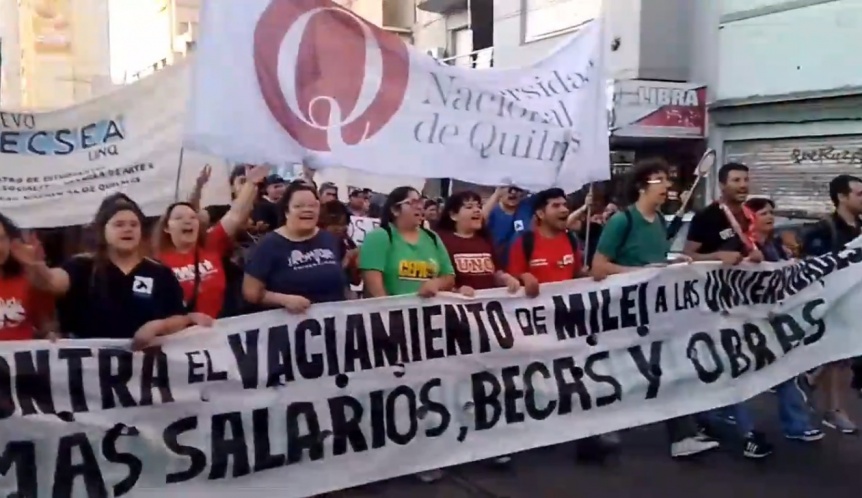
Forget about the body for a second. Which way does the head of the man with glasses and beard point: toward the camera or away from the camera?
toward the camera

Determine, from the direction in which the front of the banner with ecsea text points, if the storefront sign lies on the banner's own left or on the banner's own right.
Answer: on the banner's own left

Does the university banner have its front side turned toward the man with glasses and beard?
no

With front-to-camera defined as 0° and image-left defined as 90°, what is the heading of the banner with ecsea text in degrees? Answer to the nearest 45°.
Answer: approximately 0°

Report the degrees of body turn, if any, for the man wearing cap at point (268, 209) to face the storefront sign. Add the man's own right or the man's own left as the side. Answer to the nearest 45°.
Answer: approximately 90° to the man's own left

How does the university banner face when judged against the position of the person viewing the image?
facing the viewer

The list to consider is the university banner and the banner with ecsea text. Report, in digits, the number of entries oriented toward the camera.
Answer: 2

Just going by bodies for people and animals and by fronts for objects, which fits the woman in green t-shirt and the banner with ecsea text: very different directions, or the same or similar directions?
same or similar directions

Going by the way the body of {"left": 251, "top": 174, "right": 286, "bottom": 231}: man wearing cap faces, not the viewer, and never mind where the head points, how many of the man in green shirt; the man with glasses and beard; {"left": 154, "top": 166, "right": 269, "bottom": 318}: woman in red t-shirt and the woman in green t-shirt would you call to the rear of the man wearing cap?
0

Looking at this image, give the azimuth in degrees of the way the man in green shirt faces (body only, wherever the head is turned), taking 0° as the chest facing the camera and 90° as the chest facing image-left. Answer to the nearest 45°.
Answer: approximately 315°

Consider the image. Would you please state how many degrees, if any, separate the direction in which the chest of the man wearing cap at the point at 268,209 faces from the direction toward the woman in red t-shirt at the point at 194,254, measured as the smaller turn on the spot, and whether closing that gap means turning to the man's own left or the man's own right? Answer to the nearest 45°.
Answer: approximately 45° to the man's own right

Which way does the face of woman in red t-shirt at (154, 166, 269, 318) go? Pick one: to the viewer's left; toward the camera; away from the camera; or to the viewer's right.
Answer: toward the camera

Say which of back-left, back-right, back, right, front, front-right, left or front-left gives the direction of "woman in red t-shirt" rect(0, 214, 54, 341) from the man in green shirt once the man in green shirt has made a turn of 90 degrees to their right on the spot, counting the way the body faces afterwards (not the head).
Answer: front
